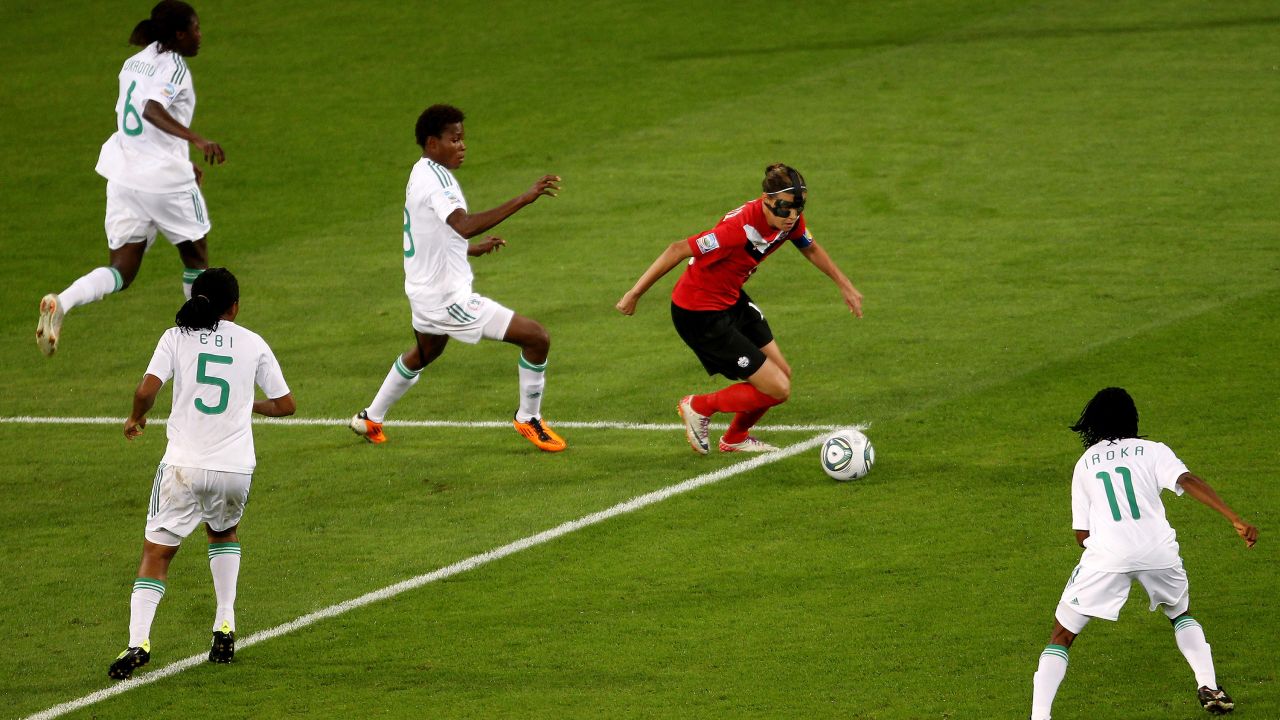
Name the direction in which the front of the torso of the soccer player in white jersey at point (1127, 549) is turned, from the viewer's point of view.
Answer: away from the camera

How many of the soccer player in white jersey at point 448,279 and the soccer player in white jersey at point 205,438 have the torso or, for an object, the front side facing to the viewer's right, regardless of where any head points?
1

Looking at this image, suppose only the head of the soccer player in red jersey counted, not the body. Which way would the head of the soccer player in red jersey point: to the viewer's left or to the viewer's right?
to the viewer's right

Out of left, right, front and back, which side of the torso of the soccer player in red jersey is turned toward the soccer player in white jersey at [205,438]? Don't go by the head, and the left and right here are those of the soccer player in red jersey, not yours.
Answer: right

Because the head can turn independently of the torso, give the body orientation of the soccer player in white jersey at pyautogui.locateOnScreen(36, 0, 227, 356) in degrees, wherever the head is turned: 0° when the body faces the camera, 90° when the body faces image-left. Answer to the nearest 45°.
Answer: approximately 225°

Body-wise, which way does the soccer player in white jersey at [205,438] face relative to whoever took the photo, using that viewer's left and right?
facing away from the viewer

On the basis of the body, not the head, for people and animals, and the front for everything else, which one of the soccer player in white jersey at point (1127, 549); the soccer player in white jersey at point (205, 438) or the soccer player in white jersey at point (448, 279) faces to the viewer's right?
the soccer player in white jersey at point (448, 279)

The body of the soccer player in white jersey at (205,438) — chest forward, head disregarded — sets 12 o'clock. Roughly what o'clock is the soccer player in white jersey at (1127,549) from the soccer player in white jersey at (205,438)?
the soccer player in white jersey at (1127,549) is roughly at 4 o'clock from the soccer player in white jersey at (205,438).

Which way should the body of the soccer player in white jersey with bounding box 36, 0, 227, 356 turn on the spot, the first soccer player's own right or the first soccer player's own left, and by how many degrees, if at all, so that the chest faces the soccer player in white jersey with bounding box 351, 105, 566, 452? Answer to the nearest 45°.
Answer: approximately 90° to the first soccer player's own right

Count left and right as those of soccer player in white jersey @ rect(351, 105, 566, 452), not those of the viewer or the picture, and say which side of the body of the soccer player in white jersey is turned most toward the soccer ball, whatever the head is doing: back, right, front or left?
front

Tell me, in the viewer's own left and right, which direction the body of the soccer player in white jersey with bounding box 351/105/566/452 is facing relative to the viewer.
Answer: facing to the right of the viewer

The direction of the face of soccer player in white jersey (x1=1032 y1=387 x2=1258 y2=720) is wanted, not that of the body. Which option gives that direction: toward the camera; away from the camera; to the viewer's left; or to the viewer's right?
away from the camera
